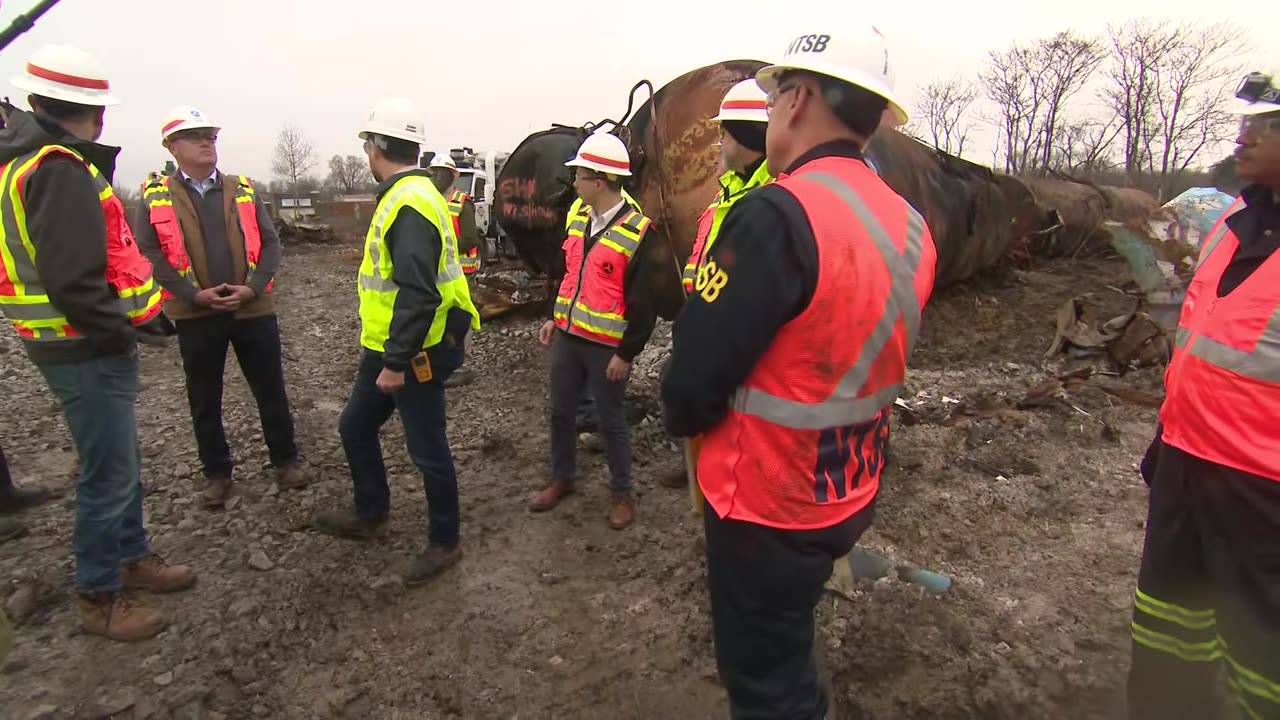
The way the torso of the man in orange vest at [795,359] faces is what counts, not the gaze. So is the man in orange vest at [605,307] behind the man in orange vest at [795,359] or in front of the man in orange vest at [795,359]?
in front

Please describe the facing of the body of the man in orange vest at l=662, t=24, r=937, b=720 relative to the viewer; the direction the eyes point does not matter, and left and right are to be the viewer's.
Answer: facing away from the viewer and to the left of the viewer

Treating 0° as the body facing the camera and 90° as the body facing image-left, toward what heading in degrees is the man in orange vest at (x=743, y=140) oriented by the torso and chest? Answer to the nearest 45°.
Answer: approximately 90°

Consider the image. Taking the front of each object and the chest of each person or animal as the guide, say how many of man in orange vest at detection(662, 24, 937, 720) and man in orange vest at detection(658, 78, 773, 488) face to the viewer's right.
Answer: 0

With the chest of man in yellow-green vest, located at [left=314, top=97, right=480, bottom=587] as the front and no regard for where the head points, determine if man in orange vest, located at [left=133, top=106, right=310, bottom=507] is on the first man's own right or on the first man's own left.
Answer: on the first man's own right

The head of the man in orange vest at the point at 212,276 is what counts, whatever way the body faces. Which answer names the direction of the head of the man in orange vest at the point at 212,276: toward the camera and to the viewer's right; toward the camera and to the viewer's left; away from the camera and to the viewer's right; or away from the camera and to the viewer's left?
toward the camera and to the viewer's right

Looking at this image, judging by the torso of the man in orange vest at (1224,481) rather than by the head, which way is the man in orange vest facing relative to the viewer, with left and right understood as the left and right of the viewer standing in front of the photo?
facing the viewer and to the left of the viewer

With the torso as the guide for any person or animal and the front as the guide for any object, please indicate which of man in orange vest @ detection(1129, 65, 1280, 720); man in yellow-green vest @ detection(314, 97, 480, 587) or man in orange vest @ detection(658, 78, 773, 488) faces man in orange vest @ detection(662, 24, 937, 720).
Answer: man in orange vest @ detection(1129, 65, 1280, 720)

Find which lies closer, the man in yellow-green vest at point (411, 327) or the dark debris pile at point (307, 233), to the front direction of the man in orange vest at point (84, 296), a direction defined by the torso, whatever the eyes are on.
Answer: the man in yellow-green vest

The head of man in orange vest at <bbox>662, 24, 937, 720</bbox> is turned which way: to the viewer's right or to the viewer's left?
to the viewer's left

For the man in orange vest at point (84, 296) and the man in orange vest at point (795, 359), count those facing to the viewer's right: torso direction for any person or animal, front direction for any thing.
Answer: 1

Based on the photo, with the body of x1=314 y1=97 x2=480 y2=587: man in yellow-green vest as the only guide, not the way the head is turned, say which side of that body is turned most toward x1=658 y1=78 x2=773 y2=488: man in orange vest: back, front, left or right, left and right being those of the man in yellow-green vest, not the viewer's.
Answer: back
